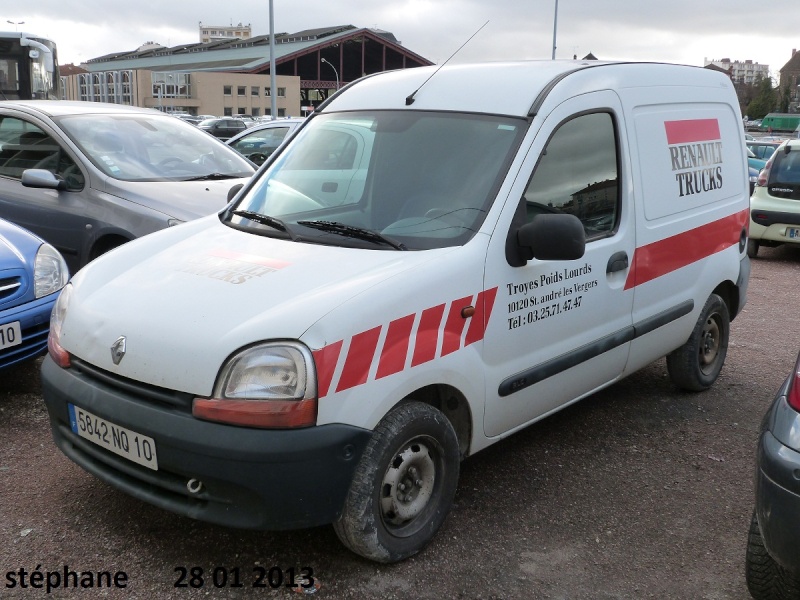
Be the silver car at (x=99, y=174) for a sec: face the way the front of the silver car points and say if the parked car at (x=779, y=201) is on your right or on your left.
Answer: on your left

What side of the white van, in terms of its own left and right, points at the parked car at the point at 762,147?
back

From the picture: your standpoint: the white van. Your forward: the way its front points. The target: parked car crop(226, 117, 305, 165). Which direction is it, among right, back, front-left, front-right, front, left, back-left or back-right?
back-right

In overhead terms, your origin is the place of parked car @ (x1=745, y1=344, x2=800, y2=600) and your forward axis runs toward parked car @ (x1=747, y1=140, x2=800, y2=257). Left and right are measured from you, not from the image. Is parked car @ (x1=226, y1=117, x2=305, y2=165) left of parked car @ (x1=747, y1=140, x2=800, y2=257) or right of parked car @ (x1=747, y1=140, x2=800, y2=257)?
left

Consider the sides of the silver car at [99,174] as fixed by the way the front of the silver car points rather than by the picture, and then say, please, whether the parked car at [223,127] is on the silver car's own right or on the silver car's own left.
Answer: on the silver car's own left

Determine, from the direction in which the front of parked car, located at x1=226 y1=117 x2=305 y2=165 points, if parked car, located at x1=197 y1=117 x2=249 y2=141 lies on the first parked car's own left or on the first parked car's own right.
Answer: on the first parked car's own right

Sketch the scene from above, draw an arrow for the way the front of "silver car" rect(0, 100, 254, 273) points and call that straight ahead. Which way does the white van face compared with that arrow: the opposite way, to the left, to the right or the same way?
to the right
